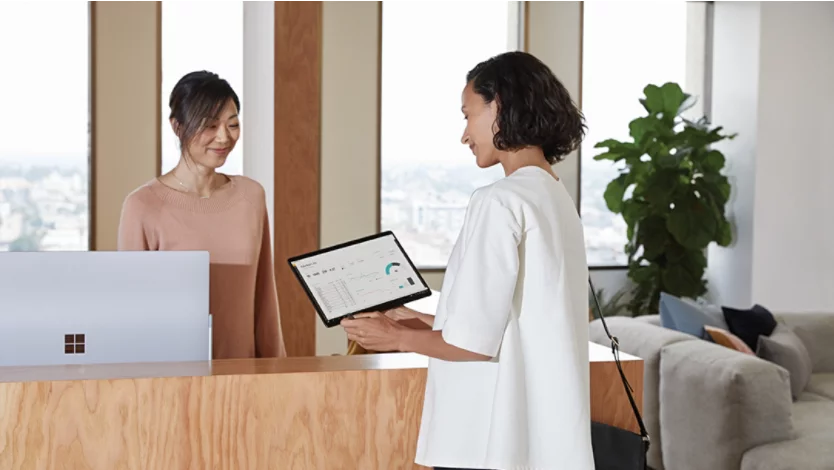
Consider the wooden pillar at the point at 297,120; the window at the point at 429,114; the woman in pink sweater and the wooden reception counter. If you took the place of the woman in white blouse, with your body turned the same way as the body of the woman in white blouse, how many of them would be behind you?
0

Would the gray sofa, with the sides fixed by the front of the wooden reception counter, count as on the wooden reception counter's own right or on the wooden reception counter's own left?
on the wooden reception counter's own left

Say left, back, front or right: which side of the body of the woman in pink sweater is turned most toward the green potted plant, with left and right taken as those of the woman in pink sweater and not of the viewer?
left

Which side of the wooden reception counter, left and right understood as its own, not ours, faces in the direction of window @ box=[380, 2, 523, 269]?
back

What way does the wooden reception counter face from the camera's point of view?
toward the camera

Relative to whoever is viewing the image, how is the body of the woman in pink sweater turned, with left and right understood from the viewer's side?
facing the viewer and to the right of the viewer

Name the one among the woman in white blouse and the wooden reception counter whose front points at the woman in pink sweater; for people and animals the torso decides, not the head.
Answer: the woman in white blouse

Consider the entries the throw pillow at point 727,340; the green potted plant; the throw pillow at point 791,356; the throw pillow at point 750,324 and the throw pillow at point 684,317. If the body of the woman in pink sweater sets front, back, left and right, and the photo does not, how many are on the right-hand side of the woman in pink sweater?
0

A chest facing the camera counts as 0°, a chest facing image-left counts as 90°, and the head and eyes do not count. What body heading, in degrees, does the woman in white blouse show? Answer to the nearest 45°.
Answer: approximately 135°

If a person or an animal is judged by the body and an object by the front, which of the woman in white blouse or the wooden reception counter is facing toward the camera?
the wooden reception counter

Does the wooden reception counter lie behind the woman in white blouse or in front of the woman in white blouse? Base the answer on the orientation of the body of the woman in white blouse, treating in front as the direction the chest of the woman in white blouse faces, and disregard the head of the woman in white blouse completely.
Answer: in front

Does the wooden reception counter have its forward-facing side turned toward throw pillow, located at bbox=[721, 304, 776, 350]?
no

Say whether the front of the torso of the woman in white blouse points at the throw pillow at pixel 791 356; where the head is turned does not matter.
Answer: no

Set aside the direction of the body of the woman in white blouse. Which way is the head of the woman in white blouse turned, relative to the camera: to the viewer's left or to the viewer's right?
to the viewer's left

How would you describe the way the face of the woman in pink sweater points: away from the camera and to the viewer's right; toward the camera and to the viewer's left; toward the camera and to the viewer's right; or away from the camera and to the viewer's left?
toward the camera and to the viewer's right

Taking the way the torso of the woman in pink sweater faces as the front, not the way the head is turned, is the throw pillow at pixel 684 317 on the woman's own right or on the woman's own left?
on the woman's own left

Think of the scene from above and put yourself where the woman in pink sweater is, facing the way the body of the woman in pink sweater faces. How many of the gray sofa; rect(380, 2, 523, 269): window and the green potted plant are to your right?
0

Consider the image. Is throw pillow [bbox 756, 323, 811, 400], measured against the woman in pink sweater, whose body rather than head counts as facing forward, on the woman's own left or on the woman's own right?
on the woman's own left

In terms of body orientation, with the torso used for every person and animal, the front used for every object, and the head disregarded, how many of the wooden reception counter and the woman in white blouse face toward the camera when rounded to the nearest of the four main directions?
1
